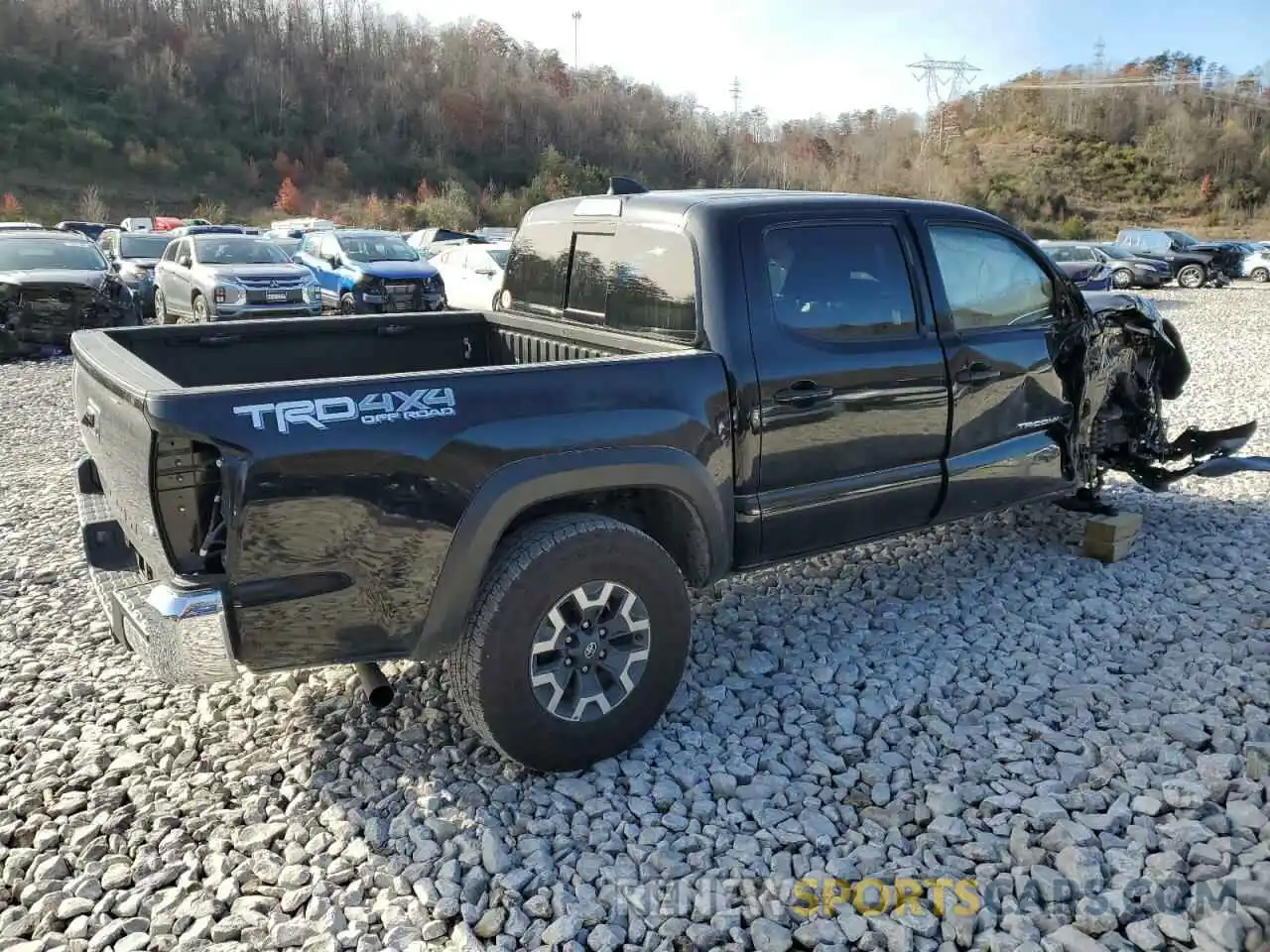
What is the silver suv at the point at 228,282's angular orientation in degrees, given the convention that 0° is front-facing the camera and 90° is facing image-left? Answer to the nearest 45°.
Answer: approximately 315°

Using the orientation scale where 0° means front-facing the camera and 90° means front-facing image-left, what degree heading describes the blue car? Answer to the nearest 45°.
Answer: approximately 315°

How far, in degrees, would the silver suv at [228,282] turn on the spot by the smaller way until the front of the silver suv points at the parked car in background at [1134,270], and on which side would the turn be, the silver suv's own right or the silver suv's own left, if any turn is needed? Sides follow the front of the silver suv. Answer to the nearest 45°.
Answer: approximately 45° to the silver suv's own left

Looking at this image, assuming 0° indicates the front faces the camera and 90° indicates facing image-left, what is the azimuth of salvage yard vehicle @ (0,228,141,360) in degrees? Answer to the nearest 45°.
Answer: approximately 0°

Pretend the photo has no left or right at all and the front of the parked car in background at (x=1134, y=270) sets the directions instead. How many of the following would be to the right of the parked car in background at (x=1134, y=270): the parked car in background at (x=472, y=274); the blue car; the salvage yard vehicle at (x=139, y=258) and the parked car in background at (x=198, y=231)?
4

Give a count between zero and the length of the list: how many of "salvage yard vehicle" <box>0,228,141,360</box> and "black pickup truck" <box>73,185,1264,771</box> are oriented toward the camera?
1

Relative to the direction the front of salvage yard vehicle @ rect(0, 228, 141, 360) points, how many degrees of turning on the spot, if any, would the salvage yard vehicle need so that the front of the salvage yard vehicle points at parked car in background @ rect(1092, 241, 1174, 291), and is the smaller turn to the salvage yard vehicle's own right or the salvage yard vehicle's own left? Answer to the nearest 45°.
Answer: approximately 90° to the salvage yard vehicle's own left

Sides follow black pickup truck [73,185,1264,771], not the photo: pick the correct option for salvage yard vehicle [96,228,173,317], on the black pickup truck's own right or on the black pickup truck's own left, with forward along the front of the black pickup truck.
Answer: on the black pickup truck's own left

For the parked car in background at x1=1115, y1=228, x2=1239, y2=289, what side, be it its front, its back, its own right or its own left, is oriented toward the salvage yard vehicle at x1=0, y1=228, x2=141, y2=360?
right

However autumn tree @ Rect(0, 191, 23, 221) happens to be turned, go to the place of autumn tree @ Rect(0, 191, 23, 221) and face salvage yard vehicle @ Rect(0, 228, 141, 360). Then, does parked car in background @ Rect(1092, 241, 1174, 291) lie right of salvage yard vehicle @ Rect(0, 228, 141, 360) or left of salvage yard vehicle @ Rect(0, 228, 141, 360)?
left

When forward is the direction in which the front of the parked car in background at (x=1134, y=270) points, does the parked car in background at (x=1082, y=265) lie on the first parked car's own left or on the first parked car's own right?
on the first parked car's own right

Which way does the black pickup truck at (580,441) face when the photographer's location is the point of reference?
facing away from the viewer and to the right of the viewer

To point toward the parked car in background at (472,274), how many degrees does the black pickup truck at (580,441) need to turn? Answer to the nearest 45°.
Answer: approximately 45° to its left

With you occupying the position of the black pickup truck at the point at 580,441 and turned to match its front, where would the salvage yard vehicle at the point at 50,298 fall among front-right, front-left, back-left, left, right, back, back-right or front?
left

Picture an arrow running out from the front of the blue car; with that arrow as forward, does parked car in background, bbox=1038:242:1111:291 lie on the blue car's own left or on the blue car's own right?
on the blue car's own left

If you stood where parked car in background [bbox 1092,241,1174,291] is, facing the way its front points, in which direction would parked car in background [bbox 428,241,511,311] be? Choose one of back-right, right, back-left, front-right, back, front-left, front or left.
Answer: right
